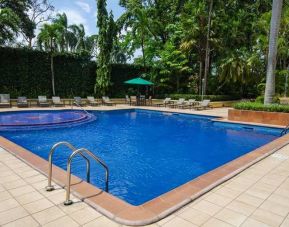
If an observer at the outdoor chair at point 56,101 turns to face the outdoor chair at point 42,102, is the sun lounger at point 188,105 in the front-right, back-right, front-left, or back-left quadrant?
back-left

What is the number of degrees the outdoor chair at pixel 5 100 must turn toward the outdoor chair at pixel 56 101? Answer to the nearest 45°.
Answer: approximately 90° to its left

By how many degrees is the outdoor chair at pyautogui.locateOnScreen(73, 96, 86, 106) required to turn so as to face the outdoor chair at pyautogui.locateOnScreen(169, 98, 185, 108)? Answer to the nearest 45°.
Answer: approximately 45° to its left

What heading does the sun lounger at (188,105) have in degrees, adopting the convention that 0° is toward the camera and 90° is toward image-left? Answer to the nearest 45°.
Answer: approximately 45°

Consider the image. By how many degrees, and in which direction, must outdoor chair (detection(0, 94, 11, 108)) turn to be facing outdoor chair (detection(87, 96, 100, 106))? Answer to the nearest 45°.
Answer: approximately 90° to its left

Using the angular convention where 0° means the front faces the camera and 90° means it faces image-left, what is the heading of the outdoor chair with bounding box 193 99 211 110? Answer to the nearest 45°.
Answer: approximately 45°

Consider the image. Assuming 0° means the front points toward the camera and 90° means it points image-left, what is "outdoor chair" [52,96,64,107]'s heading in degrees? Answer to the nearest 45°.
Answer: approximately 315°

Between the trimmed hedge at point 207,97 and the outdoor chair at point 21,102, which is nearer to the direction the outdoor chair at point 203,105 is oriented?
the outdoor chair

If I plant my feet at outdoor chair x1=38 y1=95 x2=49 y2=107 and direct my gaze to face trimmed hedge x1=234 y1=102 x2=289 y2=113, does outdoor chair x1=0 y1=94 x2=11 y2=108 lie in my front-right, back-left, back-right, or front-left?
back-right

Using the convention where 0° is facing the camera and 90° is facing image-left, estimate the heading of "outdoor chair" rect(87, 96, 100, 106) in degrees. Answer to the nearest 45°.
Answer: approximately 315°

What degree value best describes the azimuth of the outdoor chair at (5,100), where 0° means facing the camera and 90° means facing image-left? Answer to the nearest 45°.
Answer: approximately 0°
